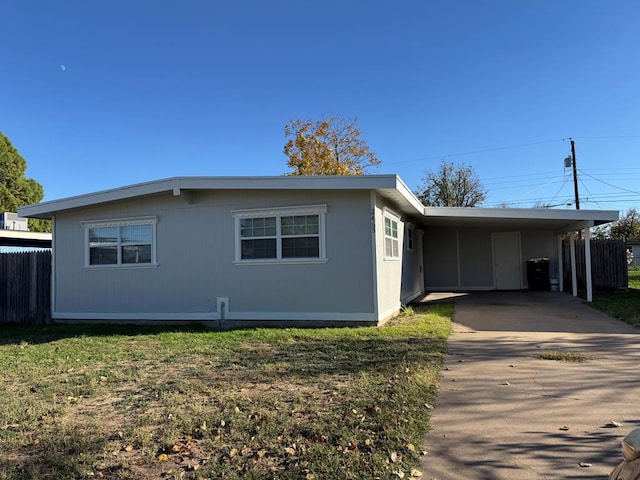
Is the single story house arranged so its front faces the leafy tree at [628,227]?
no

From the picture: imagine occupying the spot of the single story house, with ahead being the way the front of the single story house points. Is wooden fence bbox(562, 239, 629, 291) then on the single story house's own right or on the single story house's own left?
on the single story house's own left

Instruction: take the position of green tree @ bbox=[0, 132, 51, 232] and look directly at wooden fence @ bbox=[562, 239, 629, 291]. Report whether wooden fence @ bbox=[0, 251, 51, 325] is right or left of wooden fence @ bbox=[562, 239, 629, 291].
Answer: right

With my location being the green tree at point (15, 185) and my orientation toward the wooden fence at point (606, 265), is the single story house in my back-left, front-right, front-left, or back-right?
front-right

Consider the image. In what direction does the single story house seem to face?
toward the camera

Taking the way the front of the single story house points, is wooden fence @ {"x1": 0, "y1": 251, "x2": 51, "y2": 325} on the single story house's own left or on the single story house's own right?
on the single story house's own right

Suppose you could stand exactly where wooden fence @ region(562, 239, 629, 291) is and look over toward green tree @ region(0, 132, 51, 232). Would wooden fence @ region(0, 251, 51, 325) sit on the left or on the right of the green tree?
left

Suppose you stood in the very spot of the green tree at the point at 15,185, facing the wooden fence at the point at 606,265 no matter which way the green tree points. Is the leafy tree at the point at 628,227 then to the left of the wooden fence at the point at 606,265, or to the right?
left

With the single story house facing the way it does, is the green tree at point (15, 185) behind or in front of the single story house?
behind

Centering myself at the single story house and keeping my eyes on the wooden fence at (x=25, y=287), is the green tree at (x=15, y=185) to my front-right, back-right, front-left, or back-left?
front-right
